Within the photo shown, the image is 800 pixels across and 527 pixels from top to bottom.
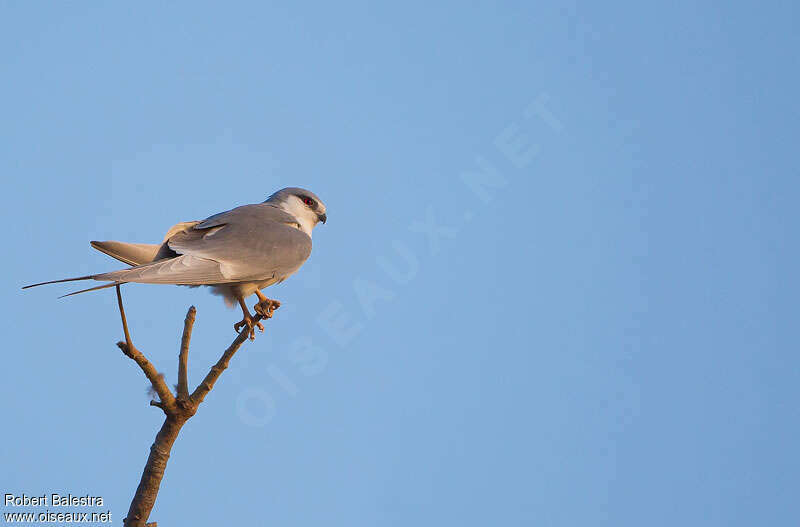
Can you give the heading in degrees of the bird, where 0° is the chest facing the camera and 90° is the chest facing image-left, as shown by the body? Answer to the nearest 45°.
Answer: approximately 270°
